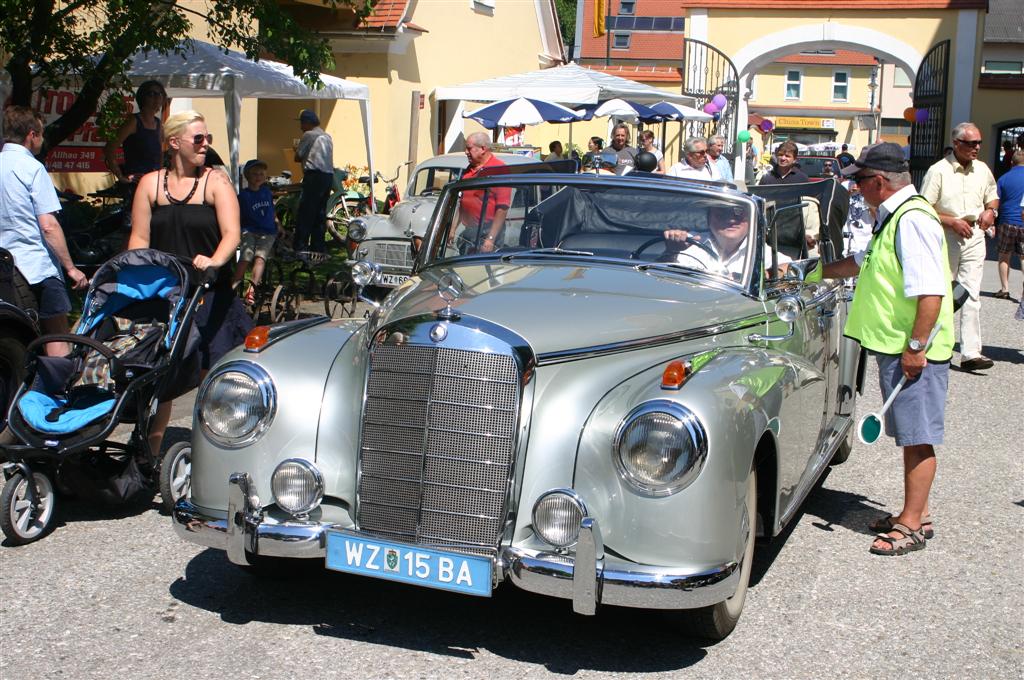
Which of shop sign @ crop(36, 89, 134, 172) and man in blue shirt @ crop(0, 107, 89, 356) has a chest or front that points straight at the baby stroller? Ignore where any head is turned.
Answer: the shop sign

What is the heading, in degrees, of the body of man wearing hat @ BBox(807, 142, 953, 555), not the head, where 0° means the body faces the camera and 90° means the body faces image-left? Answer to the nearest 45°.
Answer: approximately 90°
